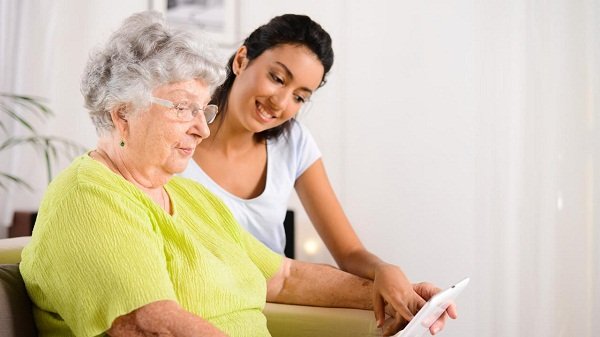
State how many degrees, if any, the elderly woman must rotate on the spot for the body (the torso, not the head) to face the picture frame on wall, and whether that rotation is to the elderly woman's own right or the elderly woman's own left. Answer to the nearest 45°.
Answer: approximately 135° to the elderly woman's own left

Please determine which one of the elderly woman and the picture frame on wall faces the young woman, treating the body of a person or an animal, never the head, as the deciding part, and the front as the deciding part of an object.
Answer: the picture frame on wall

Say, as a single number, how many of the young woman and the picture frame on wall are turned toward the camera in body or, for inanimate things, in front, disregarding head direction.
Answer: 2

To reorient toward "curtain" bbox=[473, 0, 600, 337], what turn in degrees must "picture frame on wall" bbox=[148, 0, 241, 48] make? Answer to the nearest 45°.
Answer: approximately 45° to its left

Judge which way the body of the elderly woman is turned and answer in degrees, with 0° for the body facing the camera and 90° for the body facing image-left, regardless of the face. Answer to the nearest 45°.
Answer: approximately 315°

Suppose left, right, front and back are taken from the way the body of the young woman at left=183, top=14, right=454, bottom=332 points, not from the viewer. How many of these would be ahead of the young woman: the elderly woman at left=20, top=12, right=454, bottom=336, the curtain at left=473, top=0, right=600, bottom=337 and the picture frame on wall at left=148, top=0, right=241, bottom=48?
1

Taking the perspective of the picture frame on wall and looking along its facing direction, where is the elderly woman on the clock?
The elderly woman is roughly at 12 o'clock from the picture frame on wall.

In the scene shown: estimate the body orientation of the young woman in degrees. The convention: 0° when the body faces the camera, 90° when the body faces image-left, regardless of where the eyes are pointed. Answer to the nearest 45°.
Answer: approximately 0°

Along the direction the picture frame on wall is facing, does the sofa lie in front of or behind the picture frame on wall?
in front
